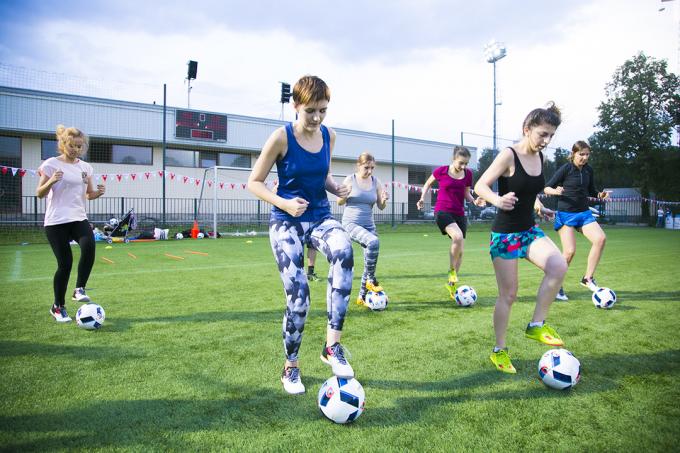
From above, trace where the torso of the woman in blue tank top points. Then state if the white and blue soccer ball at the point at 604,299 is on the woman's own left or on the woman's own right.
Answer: on the woman's own left

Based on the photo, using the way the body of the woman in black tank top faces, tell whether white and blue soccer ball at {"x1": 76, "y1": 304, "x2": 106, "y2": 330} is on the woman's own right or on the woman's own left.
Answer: on the woman's own right

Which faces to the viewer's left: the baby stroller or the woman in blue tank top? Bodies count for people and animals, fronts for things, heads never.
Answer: the baby stroller

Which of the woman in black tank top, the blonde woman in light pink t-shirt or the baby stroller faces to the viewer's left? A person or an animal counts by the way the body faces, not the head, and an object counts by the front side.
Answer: the baby stroller

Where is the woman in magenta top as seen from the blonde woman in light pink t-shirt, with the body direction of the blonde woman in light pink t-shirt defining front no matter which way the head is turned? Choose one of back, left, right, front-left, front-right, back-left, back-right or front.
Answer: front-left

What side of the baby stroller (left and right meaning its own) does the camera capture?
left

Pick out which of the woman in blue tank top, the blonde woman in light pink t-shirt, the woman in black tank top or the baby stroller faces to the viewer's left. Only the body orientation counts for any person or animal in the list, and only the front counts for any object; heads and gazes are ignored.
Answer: the baby stroller

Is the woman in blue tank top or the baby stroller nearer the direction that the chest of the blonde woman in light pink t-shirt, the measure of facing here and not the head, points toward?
the woman in blue tank top

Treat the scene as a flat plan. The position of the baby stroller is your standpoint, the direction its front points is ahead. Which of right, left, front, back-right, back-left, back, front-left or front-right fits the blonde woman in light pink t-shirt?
left
